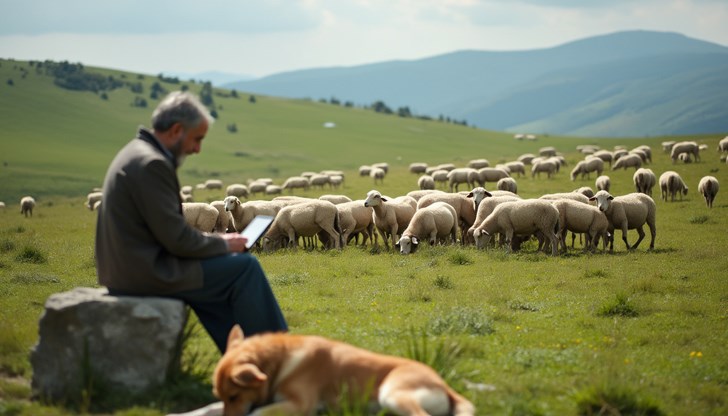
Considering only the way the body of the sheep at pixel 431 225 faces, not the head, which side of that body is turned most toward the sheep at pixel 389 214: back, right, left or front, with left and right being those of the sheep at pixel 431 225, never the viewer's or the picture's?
right

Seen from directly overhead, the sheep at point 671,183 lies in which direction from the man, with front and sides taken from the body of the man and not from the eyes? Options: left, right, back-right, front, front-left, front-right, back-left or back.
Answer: front-left

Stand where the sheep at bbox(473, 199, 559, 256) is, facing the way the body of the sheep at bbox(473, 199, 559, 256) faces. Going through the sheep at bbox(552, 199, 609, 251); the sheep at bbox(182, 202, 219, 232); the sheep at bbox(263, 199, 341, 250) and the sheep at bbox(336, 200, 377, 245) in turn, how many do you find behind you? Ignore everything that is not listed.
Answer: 1

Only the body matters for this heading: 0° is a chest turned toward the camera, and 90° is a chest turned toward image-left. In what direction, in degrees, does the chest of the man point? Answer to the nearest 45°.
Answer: approximately 270°

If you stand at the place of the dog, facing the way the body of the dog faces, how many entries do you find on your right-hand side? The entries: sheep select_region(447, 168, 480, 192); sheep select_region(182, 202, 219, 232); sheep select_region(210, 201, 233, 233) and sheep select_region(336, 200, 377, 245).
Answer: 4

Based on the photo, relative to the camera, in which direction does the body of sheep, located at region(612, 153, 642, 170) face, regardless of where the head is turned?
to the viewer's left

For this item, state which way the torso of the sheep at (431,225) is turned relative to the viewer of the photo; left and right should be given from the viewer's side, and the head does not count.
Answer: facing the viewer and to the left of the viewer

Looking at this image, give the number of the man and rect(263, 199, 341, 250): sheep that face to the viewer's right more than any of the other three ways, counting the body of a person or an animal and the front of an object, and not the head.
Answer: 1

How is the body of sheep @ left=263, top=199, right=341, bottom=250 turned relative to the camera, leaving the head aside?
to the viewer's left

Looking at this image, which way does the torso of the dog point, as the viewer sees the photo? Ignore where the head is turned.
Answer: to the viewer's left

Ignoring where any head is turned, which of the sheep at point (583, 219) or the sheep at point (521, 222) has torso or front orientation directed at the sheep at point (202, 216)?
the sheep at point (521, 222)

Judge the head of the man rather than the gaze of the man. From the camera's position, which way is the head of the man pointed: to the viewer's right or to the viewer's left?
to the viewer's right

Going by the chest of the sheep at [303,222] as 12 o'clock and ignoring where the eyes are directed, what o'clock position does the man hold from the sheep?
The man is roughly at 9 o'clock from the sheep.
